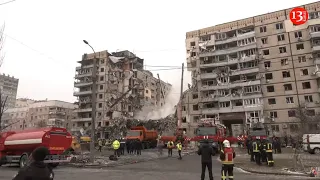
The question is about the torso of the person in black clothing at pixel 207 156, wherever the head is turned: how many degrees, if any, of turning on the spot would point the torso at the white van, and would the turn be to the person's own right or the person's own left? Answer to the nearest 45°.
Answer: approximately 45° to the person's own right

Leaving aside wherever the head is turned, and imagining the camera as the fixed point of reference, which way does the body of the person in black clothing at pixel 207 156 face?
away from the camera

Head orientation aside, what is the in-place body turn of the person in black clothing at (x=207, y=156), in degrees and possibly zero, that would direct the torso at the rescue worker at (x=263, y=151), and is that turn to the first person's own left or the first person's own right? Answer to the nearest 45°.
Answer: approximately 45° to the first person's own right

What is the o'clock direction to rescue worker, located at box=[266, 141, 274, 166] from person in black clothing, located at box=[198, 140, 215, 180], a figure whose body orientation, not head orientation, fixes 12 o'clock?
rescue worker, located at box=[266, 141, 274, 166] is roughly at 1 o'clock from person in black clothing, located at box=[198, 140, 215, 180].

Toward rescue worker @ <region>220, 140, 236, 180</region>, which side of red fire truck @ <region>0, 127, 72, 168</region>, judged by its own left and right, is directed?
back

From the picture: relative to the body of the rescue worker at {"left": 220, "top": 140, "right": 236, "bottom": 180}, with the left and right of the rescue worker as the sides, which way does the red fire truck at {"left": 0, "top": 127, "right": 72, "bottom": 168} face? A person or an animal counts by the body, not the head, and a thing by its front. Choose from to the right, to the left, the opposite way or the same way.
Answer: to the left
